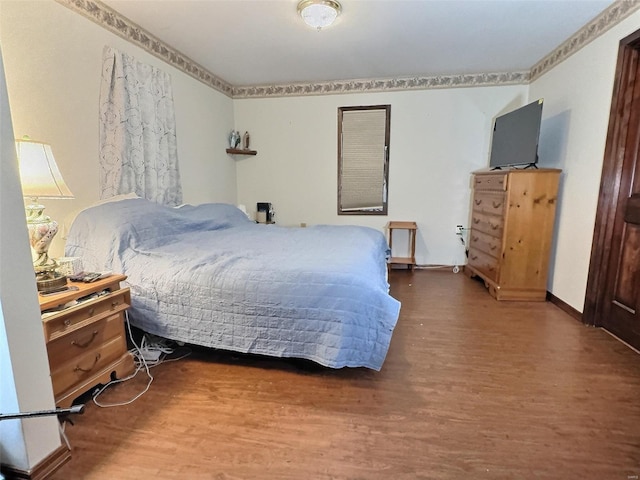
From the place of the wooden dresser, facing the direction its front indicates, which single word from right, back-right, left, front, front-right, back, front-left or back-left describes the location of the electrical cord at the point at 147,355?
front-left

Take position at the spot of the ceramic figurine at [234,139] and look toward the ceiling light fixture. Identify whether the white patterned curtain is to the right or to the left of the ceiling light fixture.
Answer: right

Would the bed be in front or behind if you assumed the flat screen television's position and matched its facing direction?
in front

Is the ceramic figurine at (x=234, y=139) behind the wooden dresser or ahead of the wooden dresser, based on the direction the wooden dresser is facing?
ahead

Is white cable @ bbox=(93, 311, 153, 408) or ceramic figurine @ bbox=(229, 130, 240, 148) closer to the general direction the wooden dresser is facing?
the ceramic figurine

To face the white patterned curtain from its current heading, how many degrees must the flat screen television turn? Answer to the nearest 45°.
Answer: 0° — it already faces it

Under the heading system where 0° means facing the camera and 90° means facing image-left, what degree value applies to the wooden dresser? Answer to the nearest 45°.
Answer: approximately 90°

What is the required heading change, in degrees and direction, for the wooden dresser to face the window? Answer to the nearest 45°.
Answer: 0° — it already faces it

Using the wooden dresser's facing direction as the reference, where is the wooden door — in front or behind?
behind

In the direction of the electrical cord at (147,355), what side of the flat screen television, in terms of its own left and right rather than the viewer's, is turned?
front

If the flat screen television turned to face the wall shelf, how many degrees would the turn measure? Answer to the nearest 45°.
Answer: approximately 45° to its right
